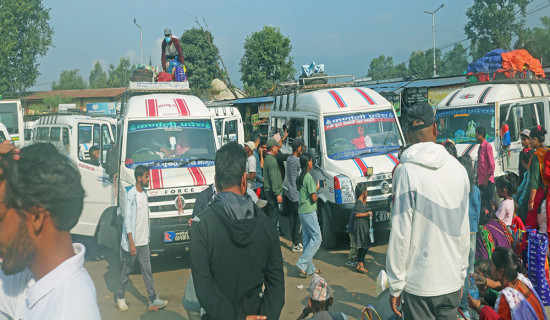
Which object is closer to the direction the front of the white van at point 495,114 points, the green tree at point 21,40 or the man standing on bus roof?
the man standing on bus roof

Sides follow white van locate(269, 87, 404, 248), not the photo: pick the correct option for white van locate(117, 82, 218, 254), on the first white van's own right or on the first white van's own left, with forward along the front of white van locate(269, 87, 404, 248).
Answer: on the first white van's own right

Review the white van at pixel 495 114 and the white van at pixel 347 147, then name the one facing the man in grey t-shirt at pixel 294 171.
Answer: the white van at pixel 495 114

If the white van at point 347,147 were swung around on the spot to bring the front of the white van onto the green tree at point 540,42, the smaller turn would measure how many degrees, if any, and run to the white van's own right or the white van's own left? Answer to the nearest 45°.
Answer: approximately 90° to the white van's own left
